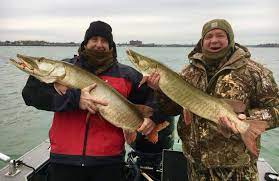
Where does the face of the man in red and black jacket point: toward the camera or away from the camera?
toward the camera

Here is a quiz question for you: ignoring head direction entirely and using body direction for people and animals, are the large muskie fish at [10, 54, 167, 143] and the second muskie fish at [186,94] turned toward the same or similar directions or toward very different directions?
same or similar directions

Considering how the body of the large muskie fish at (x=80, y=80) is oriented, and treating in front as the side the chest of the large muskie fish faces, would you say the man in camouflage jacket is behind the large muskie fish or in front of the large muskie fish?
behind

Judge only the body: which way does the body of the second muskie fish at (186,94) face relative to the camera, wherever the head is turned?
to the viewer's left

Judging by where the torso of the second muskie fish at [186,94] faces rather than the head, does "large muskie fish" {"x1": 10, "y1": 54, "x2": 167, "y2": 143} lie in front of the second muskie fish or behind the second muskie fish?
in front

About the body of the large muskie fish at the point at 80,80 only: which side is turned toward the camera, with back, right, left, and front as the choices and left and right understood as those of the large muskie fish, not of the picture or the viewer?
left

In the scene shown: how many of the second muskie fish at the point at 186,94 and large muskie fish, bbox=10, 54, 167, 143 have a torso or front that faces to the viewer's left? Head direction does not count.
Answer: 2

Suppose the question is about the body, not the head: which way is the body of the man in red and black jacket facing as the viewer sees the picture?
toward the camera

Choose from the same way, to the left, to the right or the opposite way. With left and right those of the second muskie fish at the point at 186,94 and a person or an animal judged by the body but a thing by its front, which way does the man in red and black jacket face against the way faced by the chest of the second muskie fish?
to the left
